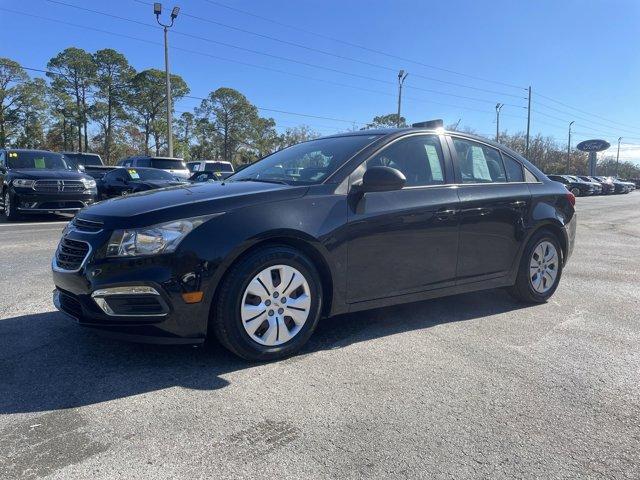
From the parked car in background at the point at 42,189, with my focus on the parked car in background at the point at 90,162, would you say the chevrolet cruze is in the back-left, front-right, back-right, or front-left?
back-right

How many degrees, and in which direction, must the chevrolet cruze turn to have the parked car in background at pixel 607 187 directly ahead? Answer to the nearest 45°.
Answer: approximately 180°

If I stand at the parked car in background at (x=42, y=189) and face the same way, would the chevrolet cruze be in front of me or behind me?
in front

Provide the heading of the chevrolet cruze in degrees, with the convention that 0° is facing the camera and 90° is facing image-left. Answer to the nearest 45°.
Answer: approximately 45°

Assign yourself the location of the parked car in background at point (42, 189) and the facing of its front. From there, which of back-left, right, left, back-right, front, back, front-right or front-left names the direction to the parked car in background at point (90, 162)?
back-left

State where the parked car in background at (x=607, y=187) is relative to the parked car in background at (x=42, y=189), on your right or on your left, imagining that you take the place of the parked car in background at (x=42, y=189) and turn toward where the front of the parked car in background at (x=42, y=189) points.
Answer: on your left

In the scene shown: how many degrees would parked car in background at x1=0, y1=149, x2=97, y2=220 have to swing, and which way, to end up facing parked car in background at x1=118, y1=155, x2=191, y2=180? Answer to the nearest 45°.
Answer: approximately 90° to its left

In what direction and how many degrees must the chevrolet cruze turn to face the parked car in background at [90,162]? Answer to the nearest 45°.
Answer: approximately 90° to its right

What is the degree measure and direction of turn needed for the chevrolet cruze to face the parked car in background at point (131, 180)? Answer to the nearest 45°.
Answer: approximately 90° to its right

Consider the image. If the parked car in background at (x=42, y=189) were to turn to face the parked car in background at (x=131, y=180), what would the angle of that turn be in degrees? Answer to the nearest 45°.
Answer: approximately 90° to its left
